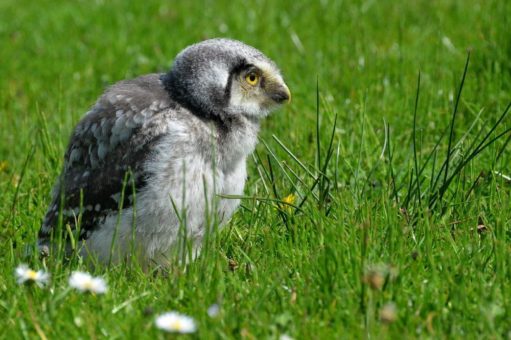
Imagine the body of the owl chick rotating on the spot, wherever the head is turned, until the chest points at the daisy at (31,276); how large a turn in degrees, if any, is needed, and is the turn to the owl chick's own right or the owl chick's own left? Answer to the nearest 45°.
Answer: approximately 135° to the owl chick's own right

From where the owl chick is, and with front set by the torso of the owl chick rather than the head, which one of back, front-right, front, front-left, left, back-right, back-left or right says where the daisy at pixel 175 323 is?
right

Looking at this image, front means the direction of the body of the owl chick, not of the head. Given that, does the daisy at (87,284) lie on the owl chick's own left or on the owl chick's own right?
on the owl chick's own right

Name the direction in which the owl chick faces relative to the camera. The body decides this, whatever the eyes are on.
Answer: to the viewer's right
